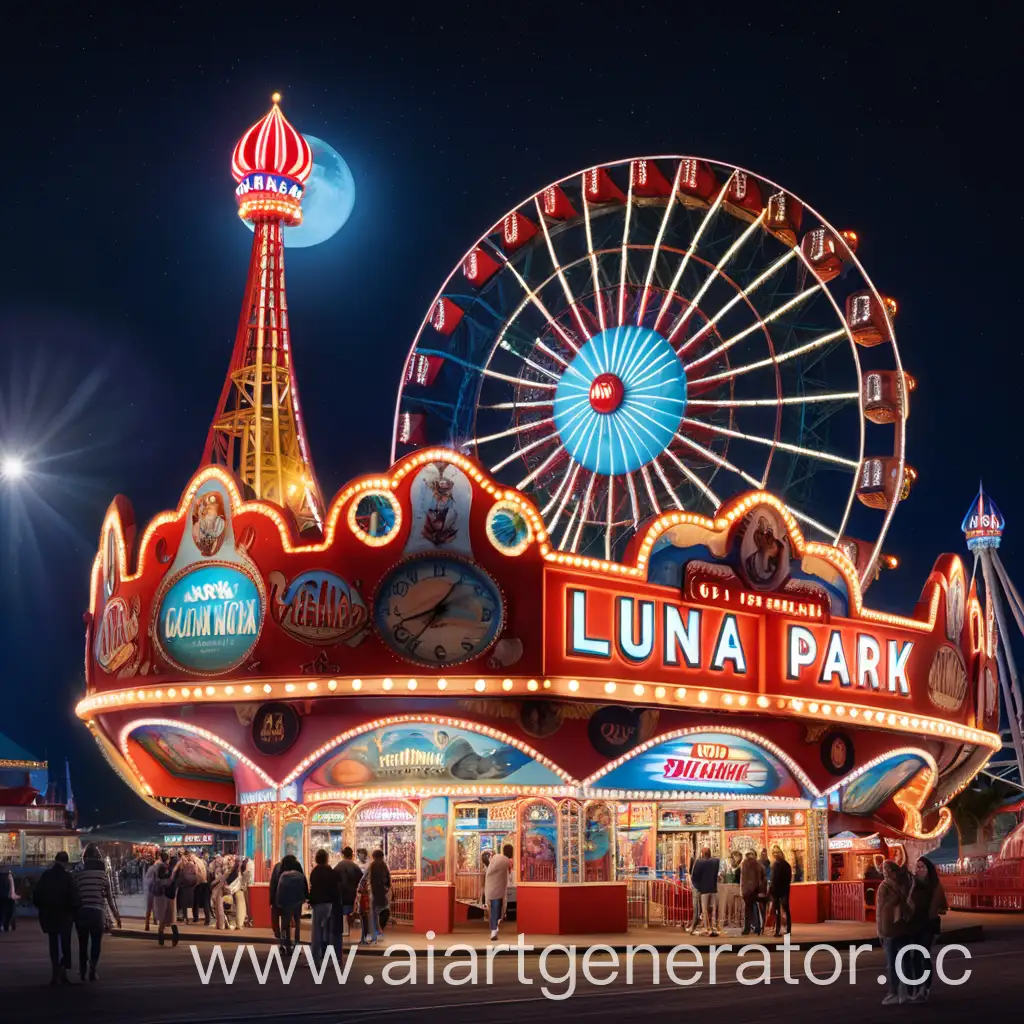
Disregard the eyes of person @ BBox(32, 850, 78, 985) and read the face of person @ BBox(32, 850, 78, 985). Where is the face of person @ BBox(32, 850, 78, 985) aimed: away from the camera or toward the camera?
away from the camera

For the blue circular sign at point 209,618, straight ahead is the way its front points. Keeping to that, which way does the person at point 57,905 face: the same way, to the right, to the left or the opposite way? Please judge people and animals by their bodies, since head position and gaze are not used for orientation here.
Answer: the opposite way

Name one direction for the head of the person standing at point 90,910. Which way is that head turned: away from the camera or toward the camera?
away from the camera

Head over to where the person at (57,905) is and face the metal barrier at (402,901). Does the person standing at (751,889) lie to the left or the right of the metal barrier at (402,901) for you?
right

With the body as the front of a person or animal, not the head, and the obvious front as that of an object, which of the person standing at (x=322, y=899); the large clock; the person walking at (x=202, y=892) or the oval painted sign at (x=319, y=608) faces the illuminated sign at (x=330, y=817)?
the person standing

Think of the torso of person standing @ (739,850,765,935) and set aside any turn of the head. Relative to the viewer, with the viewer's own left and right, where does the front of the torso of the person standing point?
facing away from the viewer

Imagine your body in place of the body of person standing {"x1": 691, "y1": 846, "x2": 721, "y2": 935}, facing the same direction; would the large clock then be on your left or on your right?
on your left

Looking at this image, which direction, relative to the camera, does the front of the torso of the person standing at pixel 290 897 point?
away from the camera

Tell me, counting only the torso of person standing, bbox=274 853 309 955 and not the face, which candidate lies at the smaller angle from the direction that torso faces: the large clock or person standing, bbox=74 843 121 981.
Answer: the large clock

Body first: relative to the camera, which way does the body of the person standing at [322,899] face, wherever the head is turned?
away from the camera

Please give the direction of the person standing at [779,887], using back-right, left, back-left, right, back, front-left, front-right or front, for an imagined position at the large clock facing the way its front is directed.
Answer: left

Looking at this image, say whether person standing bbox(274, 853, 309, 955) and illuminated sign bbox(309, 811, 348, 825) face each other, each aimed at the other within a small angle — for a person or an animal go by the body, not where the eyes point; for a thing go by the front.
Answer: yes

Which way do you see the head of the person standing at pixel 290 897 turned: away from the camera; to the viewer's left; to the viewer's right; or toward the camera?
away from the camera
